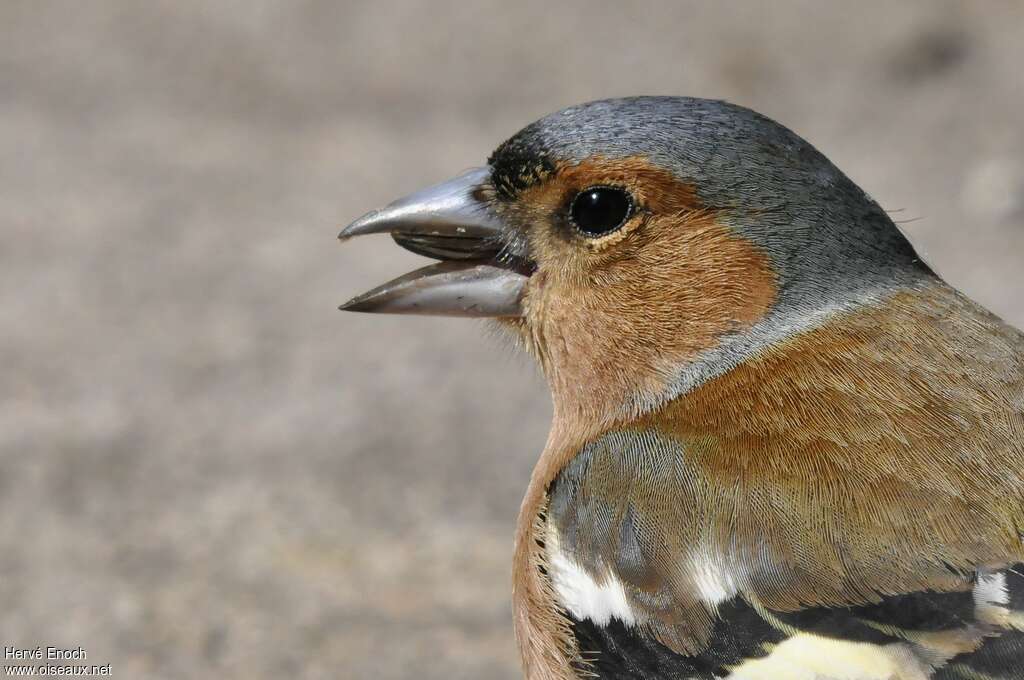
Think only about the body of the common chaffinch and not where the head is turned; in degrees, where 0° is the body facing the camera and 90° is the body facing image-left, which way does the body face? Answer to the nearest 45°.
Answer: approximately 90°
